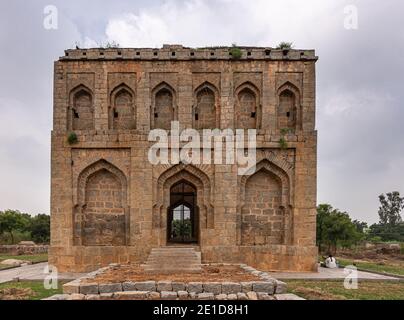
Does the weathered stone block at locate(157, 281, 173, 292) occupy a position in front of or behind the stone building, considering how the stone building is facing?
in front

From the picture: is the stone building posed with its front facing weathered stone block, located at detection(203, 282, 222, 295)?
yes

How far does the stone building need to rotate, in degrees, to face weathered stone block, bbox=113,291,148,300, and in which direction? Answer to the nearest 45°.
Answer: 0° — it already faces it

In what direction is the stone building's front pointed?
toward the camera

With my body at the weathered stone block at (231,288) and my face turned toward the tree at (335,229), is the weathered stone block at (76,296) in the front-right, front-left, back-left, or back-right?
back-left

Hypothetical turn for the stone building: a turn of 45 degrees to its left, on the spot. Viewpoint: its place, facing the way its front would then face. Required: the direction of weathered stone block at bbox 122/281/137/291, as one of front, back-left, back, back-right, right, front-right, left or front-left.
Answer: front-right

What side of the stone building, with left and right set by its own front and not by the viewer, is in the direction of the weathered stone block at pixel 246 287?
front

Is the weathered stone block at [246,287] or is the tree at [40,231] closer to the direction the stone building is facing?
the weathered stone block

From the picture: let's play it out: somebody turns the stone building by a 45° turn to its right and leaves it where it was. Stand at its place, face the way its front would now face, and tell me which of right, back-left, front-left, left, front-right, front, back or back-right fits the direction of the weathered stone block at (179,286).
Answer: front-left

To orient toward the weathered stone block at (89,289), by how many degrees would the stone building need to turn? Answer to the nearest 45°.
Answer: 0° — it already faces it

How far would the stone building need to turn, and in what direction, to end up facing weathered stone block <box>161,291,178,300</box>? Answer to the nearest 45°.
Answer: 0° — it already faces it
